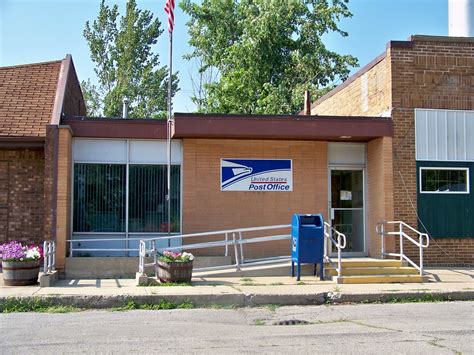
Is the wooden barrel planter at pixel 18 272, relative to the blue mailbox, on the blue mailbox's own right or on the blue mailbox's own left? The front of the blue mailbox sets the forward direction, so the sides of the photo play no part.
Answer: on the blue mailbox's own right

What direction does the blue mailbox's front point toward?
toward the camera

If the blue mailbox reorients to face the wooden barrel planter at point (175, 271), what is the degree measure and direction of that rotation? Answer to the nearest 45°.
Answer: approximately 90° to its right

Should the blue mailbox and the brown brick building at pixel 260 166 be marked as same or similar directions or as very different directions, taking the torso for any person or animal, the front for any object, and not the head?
same or similar directions

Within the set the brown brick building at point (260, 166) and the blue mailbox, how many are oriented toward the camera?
2

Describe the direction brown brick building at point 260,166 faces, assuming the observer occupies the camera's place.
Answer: facing the viewer

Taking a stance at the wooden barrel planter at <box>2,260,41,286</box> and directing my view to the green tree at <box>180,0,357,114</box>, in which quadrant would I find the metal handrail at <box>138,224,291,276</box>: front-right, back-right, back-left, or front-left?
front-right

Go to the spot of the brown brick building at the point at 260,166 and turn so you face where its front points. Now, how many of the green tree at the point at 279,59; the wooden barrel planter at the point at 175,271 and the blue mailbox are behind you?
1

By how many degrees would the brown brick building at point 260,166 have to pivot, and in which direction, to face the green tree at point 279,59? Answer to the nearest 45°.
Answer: approximately 180°

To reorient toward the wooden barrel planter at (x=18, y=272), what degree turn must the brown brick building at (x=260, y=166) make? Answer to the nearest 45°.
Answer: approximately 45° to its right

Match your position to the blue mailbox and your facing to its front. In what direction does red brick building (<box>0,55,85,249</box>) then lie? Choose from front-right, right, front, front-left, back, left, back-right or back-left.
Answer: right

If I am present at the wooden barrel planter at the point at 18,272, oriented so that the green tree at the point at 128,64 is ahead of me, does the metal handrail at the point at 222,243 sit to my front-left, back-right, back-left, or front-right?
front-right

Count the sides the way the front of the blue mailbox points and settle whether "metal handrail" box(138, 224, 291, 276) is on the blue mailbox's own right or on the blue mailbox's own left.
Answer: on the blue mailbox's own right

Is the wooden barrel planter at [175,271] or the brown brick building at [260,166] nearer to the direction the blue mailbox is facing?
the wooden barrel planter
